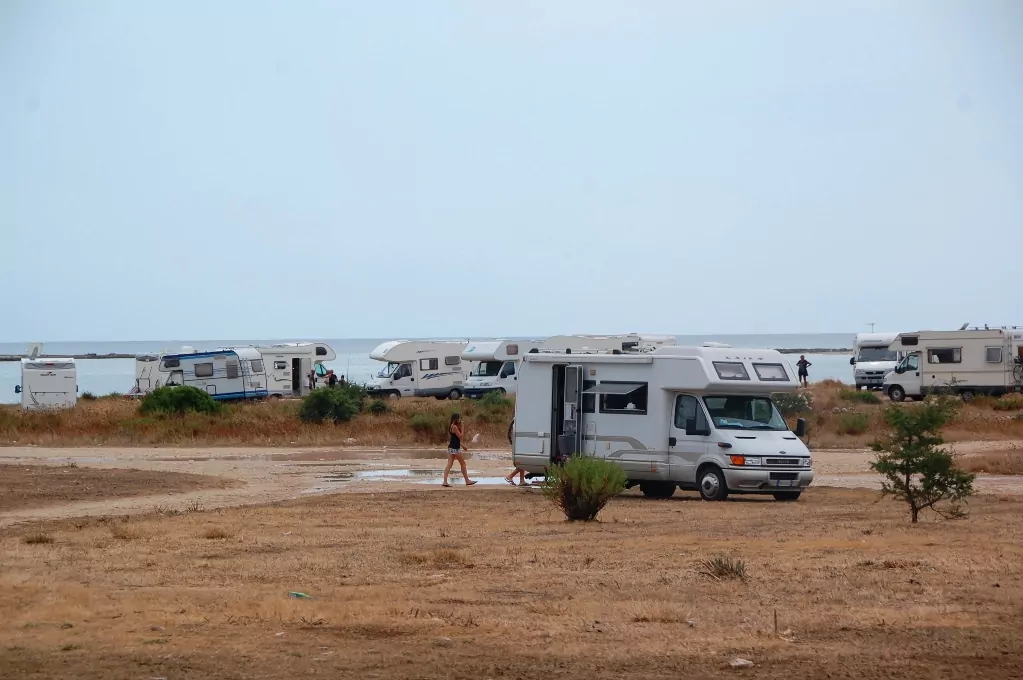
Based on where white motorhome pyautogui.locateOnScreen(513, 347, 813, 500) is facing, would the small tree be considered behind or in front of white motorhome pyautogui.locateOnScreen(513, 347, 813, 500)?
in front

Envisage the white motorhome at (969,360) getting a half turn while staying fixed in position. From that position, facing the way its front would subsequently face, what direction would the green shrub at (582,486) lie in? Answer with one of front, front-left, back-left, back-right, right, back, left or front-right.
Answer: right

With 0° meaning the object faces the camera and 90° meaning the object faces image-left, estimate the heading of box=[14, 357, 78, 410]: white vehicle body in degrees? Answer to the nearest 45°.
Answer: approximately 180°

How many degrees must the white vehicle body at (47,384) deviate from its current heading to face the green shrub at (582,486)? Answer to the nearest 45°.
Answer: approximately 180°

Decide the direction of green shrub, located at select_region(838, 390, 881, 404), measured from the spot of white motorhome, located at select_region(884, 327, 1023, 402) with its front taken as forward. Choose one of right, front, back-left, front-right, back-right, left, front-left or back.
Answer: front

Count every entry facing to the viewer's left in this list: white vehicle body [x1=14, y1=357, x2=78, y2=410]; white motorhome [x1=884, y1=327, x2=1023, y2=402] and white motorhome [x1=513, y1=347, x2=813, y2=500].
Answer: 1

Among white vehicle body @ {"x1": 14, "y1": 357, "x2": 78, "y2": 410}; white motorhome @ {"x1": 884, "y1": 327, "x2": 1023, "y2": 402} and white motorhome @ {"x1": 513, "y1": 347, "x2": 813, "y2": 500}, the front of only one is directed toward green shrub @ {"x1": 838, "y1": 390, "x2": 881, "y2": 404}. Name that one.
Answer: white motorhome @ {"x1": 884, "y1": 327, "x2": 1023, "y2": 402}

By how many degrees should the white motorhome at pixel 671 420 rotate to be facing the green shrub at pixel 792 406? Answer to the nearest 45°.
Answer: approximately 135° to its left

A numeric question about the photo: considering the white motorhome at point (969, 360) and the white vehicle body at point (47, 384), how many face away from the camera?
1

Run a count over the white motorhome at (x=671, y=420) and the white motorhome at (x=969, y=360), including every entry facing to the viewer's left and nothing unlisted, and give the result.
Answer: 1

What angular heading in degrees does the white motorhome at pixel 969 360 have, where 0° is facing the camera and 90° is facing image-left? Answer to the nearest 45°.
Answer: approximately 90°

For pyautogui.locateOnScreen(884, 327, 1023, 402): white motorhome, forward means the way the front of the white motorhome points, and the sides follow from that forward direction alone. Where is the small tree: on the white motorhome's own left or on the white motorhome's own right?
on the white motorhome's own left

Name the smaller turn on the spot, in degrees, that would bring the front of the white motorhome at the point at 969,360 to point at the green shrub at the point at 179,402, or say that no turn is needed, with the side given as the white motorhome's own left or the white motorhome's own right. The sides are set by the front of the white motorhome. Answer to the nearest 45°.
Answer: approximately 45° to the white motorhome's own left

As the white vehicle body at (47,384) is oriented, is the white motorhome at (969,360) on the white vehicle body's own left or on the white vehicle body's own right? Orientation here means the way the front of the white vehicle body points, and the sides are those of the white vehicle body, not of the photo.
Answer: on the white vehicle body's own right

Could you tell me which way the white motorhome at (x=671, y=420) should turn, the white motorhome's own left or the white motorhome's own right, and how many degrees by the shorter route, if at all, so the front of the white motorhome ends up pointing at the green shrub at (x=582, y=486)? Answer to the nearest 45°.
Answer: approximately 45° to the white motorhome's own right

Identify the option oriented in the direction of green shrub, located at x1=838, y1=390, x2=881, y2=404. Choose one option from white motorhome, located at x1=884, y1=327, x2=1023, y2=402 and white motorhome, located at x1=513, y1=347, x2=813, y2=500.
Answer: white motorhome, located at x1=884, y1=327, x2=1023, y2=402

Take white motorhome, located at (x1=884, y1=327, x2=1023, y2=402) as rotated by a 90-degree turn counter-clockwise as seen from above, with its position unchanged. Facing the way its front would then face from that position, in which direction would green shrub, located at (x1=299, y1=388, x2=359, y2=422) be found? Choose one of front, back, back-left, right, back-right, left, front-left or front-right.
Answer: front-right
